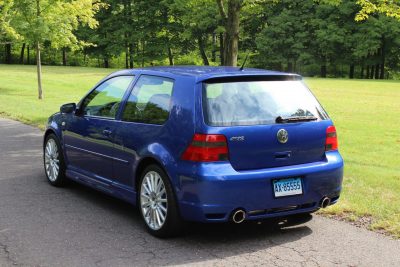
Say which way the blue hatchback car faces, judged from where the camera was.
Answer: facing away from the viewer and to the left of the viewer
